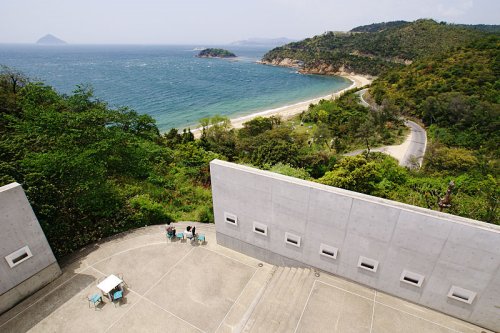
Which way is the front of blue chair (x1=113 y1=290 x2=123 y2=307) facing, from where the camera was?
facing away from the viewer and to the left of the viewer

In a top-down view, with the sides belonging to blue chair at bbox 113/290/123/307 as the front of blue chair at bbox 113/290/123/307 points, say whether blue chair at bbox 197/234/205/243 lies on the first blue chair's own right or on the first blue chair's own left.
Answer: on the first blue chair's own right

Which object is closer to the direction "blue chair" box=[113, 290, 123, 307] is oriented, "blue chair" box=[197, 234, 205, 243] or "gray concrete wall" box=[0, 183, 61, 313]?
the gray concrete wall

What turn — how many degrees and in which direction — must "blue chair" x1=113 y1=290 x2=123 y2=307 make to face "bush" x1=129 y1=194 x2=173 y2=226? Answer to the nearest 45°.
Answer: approximately 90° to its right

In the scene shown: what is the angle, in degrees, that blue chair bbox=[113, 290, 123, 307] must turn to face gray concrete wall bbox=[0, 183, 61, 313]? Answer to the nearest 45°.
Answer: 0° — it already faces it

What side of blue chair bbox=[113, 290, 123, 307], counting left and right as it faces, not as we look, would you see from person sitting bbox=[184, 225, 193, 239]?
right

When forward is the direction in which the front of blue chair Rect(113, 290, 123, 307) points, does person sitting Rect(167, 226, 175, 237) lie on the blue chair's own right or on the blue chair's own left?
on the blue chair's own right
